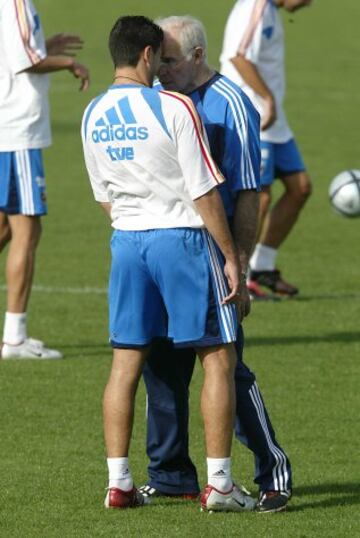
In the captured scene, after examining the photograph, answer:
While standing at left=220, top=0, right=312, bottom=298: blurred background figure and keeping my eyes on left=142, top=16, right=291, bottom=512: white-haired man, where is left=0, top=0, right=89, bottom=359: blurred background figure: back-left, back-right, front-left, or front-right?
front-right

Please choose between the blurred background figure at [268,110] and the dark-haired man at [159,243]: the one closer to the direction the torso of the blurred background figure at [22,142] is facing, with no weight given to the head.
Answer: the blurred background figure

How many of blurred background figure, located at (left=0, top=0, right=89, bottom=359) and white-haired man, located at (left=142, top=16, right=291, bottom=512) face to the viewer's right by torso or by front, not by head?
1

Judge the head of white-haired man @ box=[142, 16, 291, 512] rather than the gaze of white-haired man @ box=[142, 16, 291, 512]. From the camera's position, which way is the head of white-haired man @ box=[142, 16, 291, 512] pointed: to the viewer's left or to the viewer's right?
to the viewer's left

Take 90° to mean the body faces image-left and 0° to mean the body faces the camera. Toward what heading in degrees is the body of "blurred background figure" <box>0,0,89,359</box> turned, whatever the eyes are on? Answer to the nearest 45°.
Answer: approximately 270°

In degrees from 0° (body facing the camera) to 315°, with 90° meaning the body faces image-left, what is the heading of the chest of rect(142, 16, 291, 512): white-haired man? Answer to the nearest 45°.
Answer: approximately 45°

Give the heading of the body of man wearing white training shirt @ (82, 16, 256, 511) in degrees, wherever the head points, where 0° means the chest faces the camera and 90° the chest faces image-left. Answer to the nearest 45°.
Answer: approximately 225°
